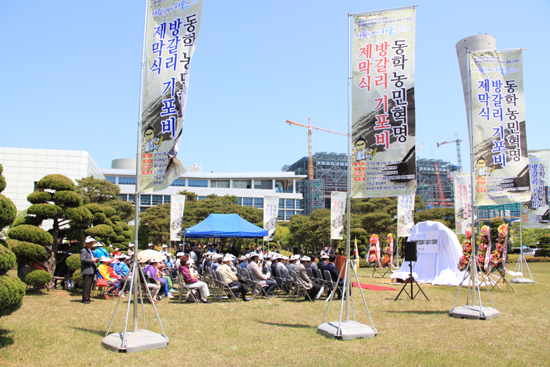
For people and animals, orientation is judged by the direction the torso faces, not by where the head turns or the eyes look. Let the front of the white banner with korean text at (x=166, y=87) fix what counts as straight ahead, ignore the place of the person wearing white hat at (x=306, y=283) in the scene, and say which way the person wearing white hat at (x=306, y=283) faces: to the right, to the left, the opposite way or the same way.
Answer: to the left

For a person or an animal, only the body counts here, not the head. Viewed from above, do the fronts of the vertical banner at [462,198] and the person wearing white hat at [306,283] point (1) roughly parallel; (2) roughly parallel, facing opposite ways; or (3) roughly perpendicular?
roughly perpendicular

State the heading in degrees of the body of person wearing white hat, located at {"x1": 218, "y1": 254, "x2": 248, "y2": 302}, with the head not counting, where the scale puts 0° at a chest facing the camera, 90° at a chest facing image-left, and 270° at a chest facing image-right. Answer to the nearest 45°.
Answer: approximately 270°

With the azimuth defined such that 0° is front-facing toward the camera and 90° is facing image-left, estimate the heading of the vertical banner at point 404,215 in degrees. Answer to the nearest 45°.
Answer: approximately 0°

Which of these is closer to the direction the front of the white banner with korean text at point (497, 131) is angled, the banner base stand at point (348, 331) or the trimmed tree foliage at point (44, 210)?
the banner base stand

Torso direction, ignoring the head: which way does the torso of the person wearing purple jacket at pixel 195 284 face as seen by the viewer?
to the viewer's right

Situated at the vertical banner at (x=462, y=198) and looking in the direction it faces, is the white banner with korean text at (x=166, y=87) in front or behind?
in front

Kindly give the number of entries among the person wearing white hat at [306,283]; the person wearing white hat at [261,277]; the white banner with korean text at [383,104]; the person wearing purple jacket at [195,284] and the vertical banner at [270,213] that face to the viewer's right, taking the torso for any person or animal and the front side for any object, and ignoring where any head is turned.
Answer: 3
